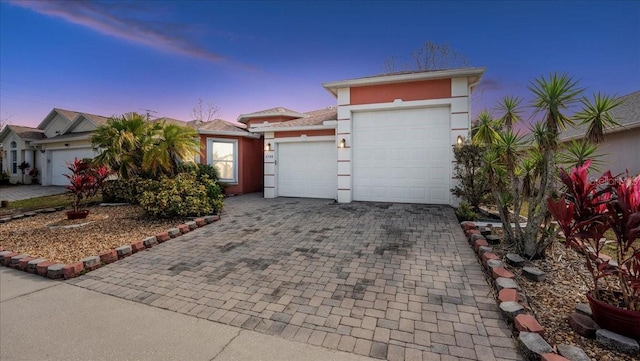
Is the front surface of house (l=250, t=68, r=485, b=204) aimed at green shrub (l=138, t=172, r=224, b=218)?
no

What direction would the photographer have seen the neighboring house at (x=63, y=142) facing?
facing the viewer and to the left of the viewer

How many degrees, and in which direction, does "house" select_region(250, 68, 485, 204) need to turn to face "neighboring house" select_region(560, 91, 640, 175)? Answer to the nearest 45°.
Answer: approximately 90° to its left

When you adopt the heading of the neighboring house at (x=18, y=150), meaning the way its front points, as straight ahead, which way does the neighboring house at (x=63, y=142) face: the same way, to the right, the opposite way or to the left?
the same way

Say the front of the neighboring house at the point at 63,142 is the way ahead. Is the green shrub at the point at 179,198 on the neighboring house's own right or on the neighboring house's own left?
on the neighboring house's own left

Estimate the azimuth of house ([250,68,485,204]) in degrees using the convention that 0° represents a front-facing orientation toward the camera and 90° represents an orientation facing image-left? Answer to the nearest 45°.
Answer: approximately 0°

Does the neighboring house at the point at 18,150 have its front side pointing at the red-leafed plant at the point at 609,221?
no

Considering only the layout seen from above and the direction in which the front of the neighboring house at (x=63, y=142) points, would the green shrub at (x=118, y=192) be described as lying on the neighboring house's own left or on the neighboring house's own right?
on the neighboring house's own left

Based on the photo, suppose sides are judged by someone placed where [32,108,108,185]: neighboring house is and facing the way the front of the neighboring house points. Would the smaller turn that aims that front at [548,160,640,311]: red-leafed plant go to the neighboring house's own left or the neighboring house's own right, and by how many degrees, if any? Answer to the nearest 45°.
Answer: approximately 45° to the neighboring house's own left

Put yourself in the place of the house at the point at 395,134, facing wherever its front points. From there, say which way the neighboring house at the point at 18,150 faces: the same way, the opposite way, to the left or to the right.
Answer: the same way

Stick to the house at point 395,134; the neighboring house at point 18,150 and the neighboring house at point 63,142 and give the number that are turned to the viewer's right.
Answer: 0

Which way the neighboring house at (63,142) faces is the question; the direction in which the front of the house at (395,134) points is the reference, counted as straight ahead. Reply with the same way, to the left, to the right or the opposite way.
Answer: the same way
